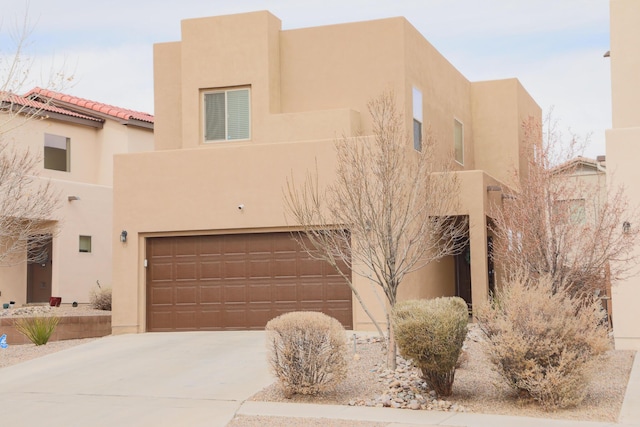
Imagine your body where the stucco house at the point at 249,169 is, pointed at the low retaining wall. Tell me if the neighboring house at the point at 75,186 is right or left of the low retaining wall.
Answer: right

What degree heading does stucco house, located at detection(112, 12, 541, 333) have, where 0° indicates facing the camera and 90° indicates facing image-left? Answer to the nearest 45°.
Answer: approximately 0°

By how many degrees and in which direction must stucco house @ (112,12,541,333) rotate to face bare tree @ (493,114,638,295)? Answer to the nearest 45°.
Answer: approximately 45° to its left

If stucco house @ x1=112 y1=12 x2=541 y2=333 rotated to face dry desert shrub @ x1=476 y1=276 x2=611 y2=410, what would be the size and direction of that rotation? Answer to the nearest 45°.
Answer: approximately 45° to its left

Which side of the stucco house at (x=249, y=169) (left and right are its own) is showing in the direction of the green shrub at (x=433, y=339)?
front

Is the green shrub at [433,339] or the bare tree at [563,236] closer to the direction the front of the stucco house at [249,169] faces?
the green shrub

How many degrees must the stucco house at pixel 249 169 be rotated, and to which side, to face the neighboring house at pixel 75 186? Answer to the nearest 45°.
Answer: approximately 135° to its right

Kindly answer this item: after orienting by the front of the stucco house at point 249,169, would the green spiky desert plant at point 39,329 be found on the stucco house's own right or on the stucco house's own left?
on the stucco house's own right

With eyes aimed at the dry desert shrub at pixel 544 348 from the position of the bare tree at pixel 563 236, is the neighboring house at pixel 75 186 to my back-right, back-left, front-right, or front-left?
back-right

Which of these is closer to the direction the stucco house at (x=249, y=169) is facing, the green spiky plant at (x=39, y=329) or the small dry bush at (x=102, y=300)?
the green spiky plant

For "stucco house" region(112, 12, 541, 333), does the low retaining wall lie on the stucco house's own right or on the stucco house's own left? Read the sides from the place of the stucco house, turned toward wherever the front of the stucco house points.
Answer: on the stucco house's own right
